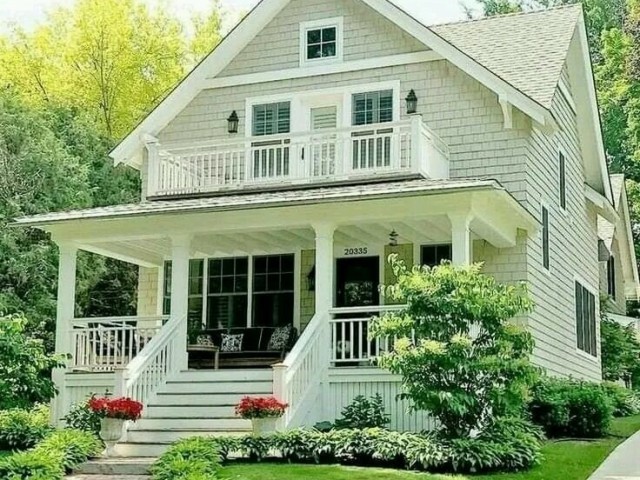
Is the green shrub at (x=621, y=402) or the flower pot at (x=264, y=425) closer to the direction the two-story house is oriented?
the flower pot

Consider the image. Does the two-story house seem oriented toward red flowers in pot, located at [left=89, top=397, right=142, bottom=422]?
yes

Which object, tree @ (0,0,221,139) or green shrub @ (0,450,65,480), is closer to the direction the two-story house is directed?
the green shrub

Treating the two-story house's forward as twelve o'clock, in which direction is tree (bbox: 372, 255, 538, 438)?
The tree is roughly at 10 o'clock from the two-story house.

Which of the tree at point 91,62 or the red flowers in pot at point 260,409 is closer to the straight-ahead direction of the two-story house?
the red flowers in pot

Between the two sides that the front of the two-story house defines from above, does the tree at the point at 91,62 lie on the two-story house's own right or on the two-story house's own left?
on the two-story house's own right

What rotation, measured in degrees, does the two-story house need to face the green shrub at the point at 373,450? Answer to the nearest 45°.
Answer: approximately 45° to its left

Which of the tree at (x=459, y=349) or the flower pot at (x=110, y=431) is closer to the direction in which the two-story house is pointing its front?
the flower pot

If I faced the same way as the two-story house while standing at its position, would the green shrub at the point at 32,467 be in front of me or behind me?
in front

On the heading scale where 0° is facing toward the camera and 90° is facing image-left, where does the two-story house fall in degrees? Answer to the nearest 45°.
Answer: approximately 45°

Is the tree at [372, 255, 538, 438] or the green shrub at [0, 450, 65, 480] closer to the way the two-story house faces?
the green shrub

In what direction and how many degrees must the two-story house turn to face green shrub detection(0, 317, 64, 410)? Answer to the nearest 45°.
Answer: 0° — it already faces it

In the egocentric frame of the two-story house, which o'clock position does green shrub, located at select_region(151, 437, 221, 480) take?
The green shrub is roughly at 11 o'clock from the two-story house.
